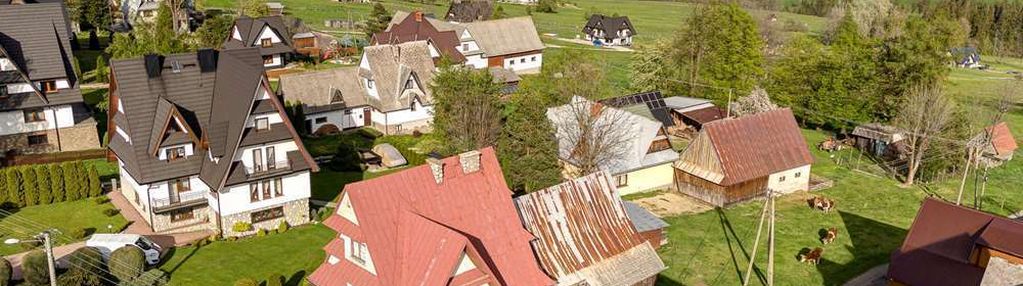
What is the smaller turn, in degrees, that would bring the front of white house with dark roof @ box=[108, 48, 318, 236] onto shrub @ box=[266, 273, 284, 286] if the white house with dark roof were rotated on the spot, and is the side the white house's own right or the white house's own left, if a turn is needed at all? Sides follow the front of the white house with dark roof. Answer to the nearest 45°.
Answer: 0° — it already faces it

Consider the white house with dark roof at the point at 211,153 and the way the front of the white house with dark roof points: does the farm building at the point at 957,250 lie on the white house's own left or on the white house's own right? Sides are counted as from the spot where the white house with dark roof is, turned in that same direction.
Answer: on the white house's own left

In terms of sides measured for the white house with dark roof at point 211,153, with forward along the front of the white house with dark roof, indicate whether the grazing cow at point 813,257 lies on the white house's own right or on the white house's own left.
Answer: on the white house's own left

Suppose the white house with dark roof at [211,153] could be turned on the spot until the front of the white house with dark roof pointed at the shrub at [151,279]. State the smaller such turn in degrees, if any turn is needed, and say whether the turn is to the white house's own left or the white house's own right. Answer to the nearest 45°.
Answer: approximately 45° to the white house's own right

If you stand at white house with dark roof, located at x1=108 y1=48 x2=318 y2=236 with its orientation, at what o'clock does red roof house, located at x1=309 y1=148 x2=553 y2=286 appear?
The red roof house is roughly at 11 o'clock from the white house with dark roof.

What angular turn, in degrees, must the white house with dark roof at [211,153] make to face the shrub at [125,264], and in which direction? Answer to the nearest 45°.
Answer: approximately 45° to its right

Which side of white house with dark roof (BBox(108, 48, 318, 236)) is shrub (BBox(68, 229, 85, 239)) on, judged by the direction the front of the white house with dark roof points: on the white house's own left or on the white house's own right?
on the white house's own right

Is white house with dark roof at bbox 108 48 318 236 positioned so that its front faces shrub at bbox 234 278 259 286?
yes

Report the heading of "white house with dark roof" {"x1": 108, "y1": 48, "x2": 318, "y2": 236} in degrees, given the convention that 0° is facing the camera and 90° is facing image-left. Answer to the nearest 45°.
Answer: approximately 0°

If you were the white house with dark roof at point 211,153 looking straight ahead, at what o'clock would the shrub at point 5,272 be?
The shrub is roughly at 2 o'clock from the white house with dark roof.

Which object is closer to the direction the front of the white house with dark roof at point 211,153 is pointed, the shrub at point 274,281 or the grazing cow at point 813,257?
the shrub
